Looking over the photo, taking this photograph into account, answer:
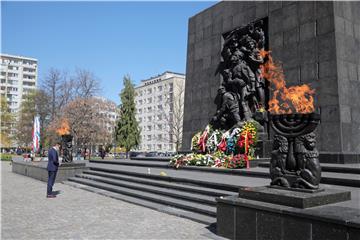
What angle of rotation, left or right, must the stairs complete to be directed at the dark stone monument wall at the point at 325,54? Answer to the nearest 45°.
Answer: approximately 180°

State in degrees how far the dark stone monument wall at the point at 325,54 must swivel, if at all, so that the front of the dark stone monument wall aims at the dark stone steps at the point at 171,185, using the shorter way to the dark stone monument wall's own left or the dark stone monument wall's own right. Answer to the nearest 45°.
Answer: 0° — it already faces it

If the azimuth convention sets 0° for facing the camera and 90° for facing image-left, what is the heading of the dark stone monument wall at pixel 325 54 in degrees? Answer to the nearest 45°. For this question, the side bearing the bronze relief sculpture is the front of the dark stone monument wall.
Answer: approximately 45°

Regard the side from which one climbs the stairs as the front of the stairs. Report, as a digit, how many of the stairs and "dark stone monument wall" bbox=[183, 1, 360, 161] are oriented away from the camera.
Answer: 0

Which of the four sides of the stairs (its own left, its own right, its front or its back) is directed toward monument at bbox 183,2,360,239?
back

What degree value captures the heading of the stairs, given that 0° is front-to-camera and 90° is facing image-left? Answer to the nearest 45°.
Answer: approximately 45°

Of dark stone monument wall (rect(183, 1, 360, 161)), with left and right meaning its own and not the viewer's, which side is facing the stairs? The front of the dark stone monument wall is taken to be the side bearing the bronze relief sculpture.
front
